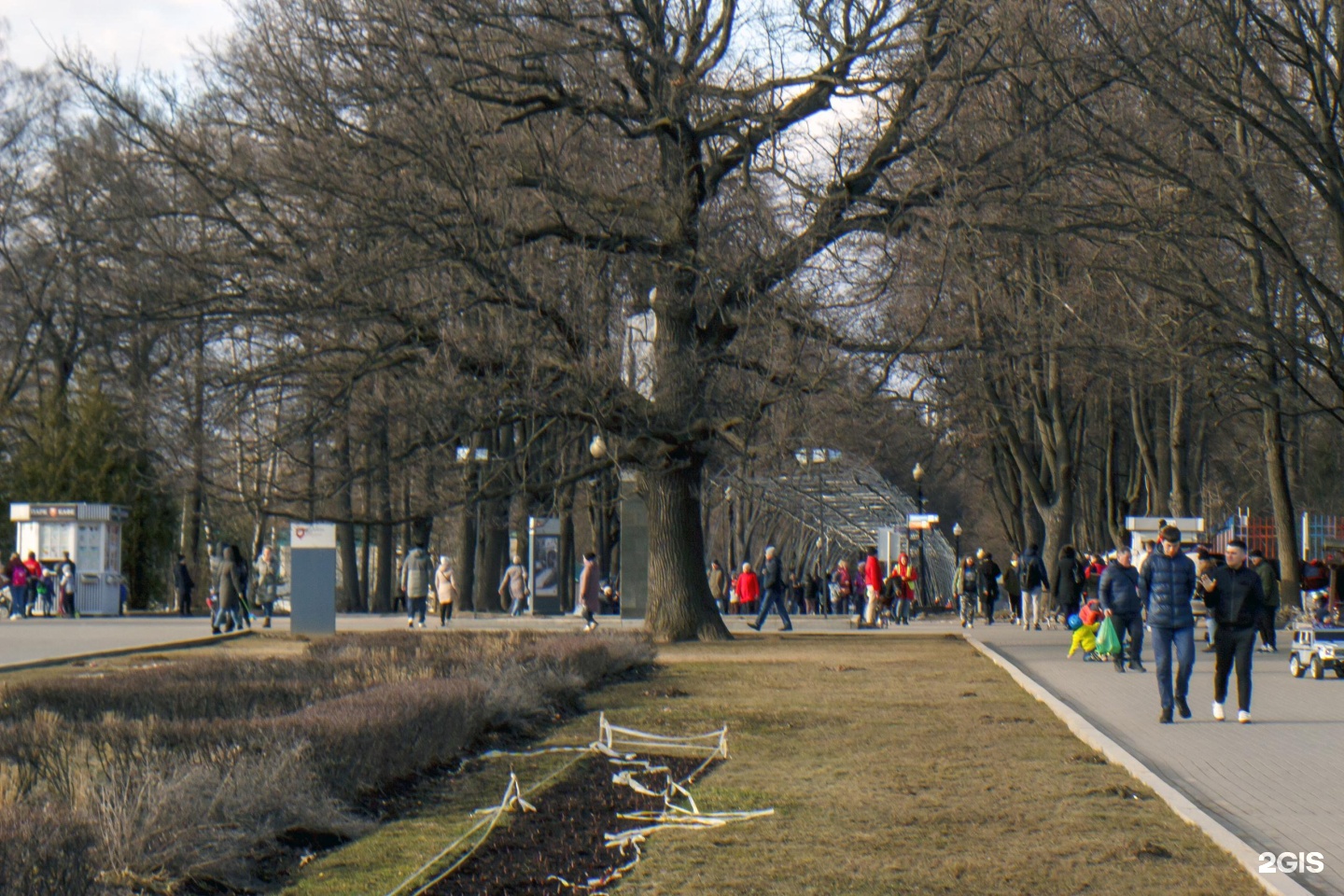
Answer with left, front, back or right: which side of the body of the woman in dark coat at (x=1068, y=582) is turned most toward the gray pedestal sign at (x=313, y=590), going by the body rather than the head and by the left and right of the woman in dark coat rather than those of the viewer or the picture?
left

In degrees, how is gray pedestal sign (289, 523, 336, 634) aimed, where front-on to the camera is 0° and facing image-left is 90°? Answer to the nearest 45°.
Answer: approximately 0°

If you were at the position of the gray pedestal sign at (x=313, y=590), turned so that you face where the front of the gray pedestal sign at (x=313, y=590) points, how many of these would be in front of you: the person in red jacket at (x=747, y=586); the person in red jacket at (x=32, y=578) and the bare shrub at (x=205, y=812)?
1

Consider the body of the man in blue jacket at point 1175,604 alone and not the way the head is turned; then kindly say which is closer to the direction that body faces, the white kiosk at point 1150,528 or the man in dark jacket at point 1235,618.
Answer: the man in dark jacket

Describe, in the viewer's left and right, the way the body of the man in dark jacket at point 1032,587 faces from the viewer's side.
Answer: facing away from the viewer

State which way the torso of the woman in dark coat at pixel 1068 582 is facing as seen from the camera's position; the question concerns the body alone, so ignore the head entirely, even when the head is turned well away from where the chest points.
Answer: away from the camera

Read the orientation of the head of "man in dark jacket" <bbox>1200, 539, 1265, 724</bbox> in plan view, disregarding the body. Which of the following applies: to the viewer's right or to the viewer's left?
to the viewer's left

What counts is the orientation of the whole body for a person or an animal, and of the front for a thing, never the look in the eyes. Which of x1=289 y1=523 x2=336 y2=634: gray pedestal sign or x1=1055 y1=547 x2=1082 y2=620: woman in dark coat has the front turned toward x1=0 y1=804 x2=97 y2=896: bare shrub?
the gray pedestal sign

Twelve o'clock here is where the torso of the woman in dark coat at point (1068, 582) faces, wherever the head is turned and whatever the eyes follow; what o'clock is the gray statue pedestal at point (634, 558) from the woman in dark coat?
The gray statue pedestal is roughly at 9 o'clock from the woman in dark coat.
